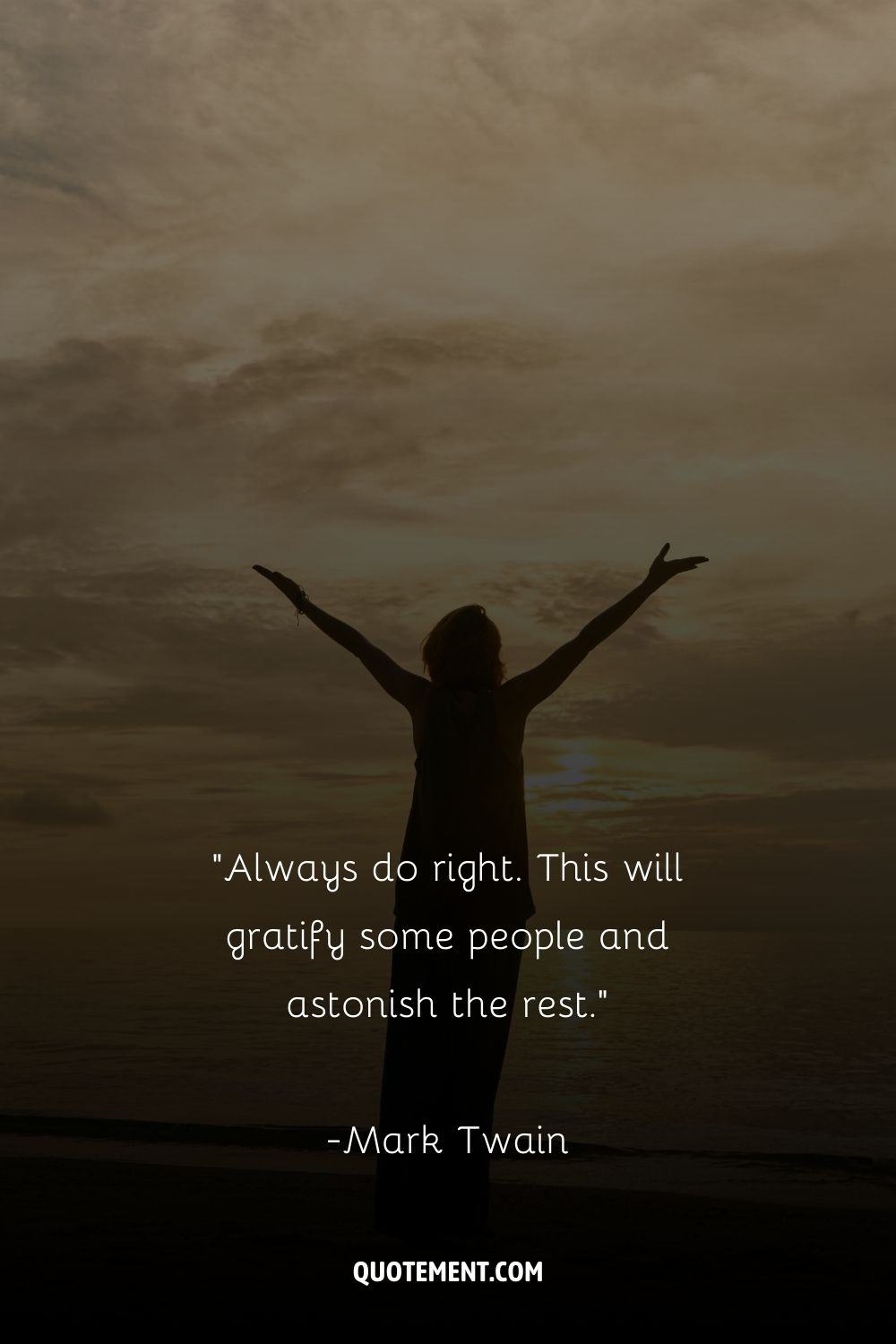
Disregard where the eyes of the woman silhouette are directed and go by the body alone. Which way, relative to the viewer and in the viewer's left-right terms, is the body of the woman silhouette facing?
facing away from the viewer
